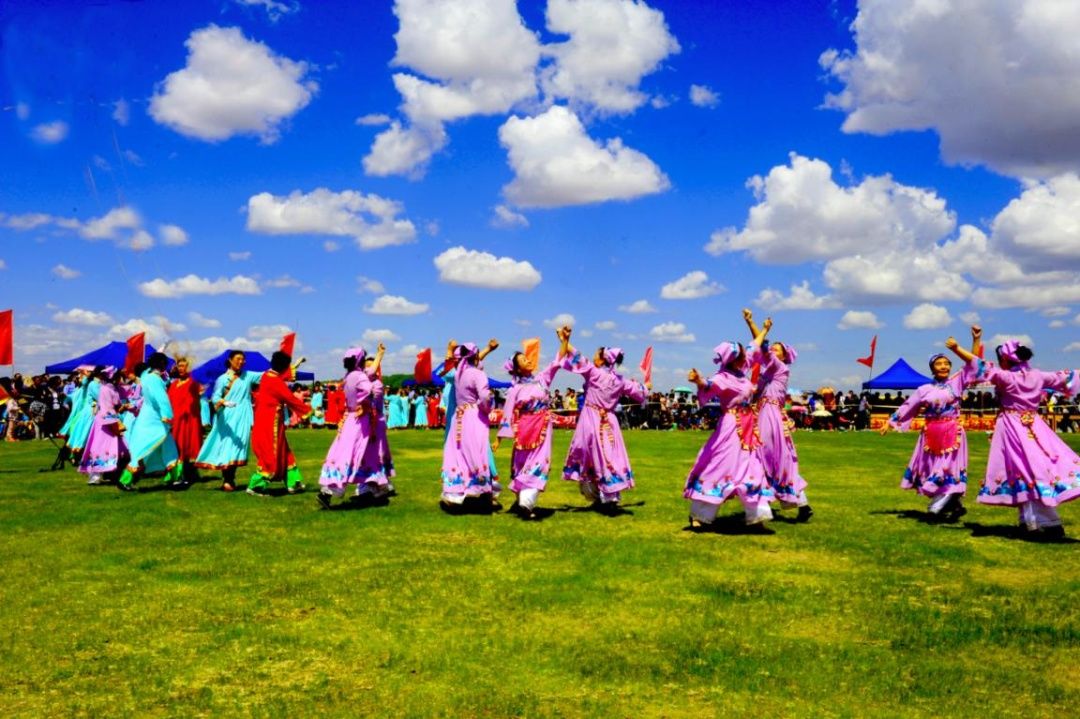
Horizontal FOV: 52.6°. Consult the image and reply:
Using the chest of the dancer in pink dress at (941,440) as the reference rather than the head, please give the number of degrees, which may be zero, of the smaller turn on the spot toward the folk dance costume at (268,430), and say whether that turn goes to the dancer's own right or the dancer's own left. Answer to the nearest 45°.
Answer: approximately 90° to the dancer's own right

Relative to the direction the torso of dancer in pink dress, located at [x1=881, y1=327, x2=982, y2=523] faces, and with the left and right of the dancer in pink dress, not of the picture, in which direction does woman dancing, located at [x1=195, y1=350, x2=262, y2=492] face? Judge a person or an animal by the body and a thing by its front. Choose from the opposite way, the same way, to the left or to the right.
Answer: the same way

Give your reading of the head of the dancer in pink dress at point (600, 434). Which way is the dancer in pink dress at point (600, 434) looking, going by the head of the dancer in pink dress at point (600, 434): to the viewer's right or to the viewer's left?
to the viewer's left

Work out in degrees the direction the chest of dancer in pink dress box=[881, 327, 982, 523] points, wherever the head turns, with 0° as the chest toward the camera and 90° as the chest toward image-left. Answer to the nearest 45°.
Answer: approximately 0°

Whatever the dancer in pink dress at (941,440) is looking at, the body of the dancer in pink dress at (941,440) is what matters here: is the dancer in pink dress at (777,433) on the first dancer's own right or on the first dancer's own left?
on the first dancer's own right
